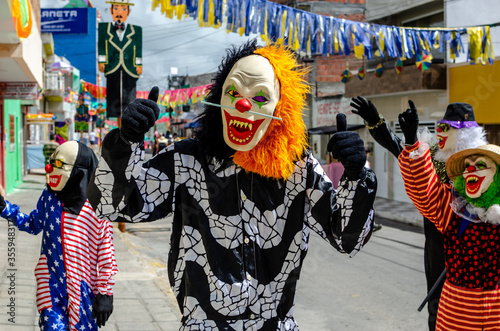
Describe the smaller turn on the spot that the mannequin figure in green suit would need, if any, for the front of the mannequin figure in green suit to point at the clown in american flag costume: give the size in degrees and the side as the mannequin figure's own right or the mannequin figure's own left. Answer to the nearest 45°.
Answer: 0° — it already faces them

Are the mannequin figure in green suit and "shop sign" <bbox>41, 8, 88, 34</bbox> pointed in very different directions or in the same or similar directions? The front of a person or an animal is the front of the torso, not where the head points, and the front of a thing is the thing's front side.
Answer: same or similar directions

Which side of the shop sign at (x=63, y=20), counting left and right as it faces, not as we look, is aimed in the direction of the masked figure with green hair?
front

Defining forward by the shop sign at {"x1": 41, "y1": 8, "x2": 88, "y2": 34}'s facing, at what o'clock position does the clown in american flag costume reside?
The clown in american flag costume is roughly at 12 o'clock from the shop sign.

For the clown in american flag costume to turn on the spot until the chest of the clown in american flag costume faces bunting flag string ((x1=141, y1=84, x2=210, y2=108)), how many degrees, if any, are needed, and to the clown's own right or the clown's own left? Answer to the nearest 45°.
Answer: approximately 135° to the clown's own right

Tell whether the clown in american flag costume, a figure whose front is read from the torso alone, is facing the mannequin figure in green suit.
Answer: no

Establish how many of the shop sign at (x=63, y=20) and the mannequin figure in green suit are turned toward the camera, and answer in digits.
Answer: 2

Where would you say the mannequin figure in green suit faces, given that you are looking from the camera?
facing the viewer

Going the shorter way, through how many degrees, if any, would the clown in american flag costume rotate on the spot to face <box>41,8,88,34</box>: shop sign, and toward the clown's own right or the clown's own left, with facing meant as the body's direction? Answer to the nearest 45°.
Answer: approximately 135° to the clown's own right

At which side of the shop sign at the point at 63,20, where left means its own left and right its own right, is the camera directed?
front
